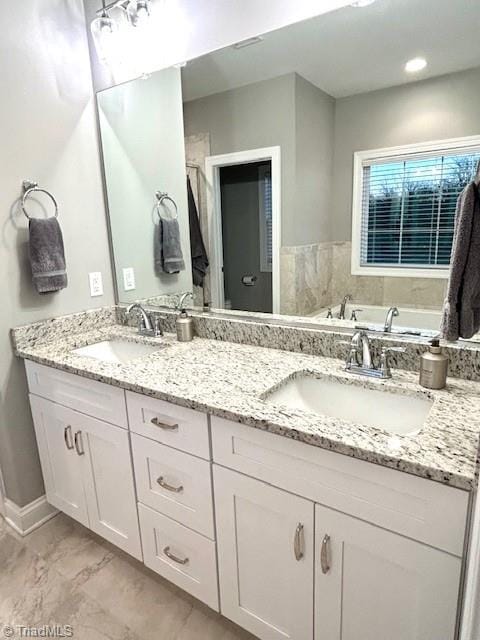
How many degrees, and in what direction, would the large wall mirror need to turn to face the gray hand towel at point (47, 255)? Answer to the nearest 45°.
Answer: approximately 45° to its right

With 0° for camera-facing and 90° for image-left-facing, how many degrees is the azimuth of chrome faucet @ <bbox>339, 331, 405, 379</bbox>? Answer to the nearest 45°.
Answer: approximately 45°

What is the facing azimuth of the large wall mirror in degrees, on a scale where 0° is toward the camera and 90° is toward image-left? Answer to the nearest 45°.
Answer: approximately 45°

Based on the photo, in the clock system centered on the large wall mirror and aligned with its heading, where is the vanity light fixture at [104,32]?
The vanity light fixture is roughly at 2 o'clock from the large wall mirror.

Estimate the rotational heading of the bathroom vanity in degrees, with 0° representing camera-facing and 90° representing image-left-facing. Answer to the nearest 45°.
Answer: approximately 45°

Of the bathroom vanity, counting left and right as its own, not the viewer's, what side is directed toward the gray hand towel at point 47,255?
right
